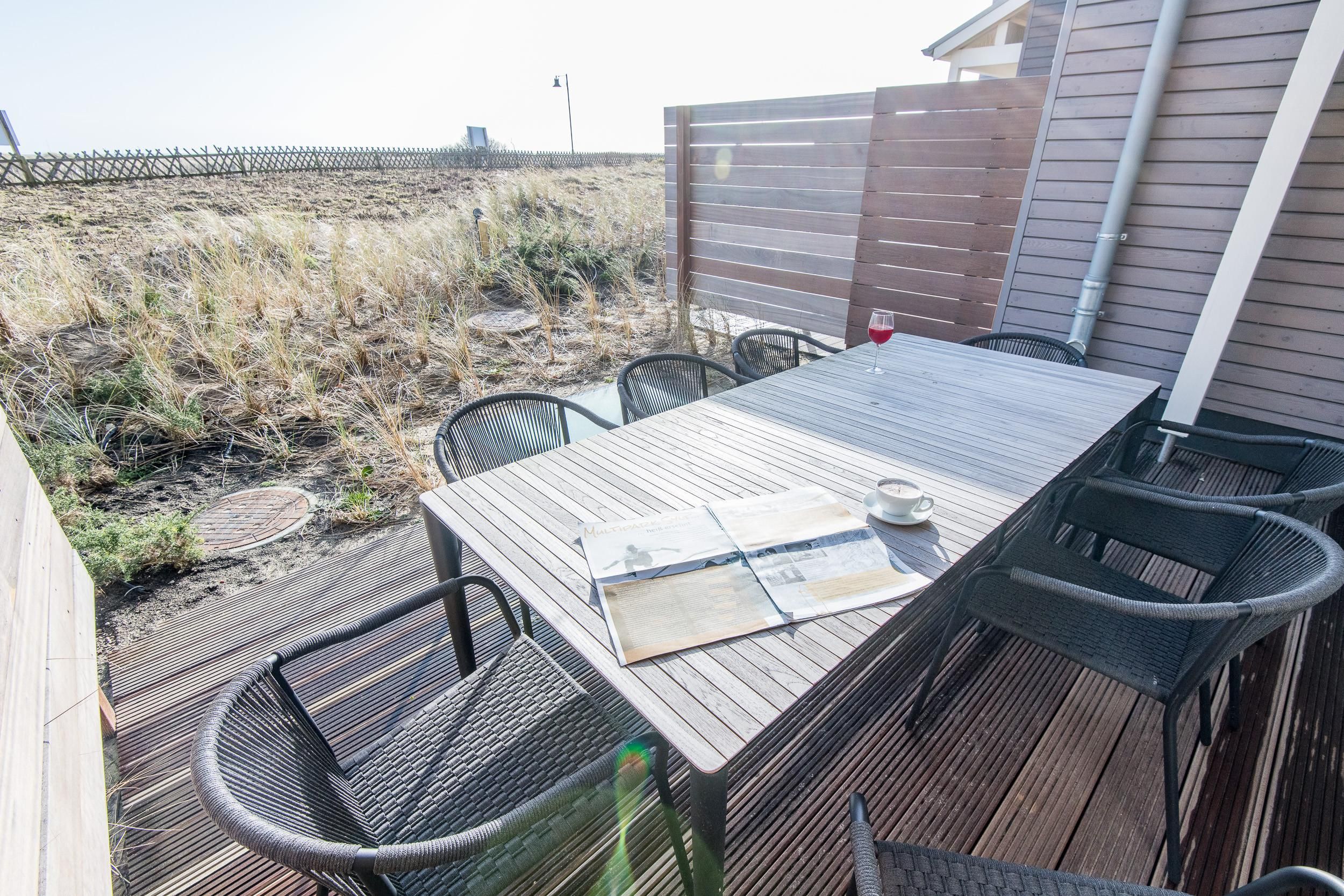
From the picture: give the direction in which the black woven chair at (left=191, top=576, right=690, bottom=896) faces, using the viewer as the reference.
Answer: facing away from the viewer and to the right of the viewer

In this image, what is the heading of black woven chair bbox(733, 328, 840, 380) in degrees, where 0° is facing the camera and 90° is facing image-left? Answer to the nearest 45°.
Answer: approximately 315°

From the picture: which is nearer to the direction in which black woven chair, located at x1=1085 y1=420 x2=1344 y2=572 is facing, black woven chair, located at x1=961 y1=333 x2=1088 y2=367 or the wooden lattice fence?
the wooden lattice fence

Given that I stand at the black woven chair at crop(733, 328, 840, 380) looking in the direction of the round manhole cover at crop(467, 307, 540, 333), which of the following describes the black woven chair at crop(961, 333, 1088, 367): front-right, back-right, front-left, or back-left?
back-right

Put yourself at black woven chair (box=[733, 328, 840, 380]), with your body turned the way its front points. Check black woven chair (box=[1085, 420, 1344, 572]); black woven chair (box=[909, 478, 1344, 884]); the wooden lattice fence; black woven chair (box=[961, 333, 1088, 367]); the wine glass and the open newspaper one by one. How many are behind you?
1

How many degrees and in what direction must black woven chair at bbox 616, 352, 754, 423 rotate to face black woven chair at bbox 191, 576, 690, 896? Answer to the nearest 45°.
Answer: approximately 45° to its right

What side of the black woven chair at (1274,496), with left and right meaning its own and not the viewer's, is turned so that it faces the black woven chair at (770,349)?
front

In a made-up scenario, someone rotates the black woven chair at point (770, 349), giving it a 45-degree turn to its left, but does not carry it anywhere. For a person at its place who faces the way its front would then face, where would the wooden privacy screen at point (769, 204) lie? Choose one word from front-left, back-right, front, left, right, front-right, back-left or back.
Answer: left

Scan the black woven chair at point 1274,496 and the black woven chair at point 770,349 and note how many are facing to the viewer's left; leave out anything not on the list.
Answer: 1

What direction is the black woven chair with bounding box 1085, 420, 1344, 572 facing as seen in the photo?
to the viewer's left

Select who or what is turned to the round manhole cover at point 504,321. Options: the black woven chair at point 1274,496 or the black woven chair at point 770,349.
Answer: the black woven chair at point 1274,496

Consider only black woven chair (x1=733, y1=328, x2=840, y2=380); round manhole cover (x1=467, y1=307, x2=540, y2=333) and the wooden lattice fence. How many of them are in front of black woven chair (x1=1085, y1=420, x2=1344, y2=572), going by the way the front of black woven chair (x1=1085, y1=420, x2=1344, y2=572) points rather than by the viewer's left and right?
3

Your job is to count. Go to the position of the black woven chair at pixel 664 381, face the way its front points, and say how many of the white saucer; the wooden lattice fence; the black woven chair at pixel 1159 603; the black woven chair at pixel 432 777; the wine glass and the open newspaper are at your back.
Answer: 1

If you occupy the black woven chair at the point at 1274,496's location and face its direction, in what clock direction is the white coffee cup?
The white coffee cup is roughly at 10 o'clock from the black woven chair.

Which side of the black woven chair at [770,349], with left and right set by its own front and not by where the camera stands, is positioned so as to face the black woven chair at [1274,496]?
front

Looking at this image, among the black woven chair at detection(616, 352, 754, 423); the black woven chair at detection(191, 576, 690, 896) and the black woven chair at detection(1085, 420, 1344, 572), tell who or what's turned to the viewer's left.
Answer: the black woven chair at detection(1085, 420, 1344, 572)

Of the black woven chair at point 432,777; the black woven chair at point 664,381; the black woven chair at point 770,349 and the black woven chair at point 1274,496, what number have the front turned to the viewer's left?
1

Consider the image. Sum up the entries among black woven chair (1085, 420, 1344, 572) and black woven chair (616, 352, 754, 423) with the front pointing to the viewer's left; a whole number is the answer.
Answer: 1
